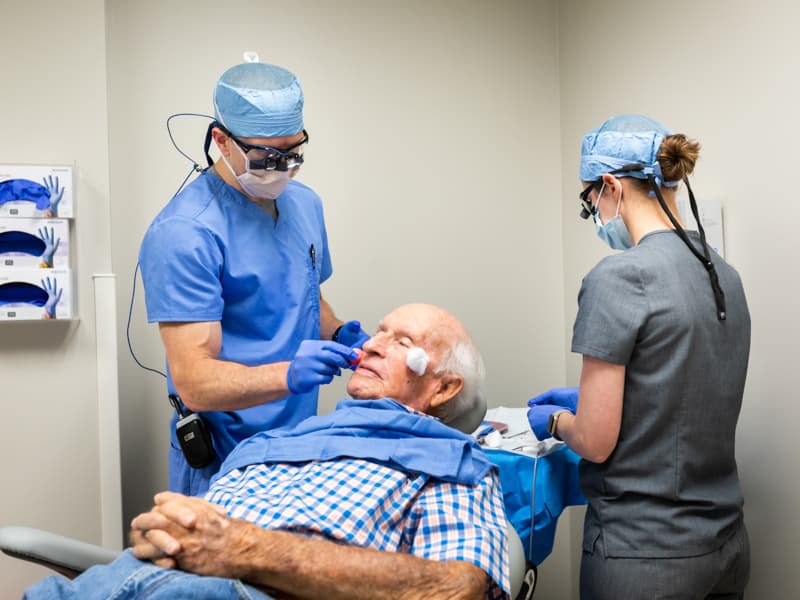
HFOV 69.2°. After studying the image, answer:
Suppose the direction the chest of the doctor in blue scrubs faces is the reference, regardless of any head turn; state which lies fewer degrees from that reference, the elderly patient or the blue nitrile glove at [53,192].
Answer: the elderly patient

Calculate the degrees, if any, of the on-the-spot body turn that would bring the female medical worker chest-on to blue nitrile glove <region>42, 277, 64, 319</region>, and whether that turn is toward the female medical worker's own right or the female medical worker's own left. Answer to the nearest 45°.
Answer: approximately 45° to the female medical worker's own left

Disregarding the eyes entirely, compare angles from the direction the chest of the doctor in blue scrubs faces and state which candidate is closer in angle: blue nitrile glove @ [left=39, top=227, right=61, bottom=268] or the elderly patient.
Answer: the elderly patient

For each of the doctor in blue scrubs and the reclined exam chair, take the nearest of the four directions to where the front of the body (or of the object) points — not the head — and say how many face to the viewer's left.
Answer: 1

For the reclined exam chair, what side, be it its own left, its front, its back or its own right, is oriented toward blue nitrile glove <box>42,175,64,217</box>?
right

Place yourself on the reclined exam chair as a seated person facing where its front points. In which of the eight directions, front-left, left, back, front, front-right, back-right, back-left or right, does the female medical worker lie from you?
back

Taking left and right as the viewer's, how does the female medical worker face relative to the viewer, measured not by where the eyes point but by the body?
facing away from the viewer and to the left of the viewer

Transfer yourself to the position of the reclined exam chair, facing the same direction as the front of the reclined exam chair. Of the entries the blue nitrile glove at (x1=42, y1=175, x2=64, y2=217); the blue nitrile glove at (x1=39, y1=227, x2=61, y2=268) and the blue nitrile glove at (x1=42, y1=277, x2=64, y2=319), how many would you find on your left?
0

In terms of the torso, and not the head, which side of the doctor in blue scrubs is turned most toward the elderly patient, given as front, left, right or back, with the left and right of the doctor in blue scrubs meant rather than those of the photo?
front

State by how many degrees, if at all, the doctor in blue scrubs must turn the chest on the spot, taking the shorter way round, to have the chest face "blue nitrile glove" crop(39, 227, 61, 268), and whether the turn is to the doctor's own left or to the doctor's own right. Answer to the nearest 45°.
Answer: approximately 180°

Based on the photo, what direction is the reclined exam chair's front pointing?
to the viewer's left

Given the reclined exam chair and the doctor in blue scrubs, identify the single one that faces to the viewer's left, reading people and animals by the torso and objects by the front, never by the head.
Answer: the reclined exam chair

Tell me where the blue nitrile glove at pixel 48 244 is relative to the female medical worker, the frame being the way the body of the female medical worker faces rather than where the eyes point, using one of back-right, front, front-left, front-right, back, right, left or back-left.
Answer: front-left

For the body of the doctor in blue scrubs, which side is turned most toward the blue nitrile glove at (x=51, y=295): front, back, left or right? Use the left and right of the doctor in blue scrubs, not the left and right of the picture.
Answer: back
